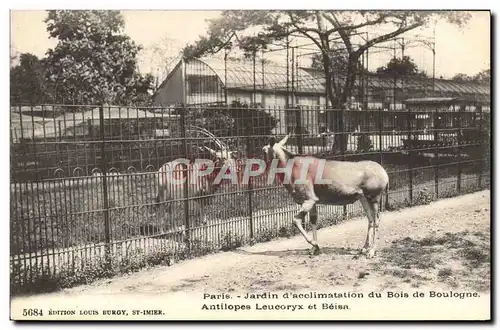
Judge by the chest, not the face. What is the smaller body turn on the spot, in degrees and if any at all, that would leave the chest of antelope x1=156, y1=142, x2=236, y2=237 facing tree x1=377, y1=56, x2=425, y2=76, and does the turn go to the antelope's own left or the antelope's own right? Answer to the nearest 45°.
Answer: approximately 45° to the antelope's own left

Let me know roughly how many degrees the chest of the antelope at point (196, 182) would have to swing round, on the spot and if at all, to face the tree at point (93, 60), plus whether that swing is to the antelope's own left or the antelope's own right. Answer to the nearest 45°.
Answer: approximately 135° to the antelope's own left

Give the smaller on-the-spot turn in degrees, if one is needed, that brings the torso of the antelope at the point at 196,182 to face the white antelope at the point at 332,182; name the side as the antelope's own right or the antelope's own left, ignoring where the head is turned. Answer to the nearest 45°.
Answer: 0° — it already faces it

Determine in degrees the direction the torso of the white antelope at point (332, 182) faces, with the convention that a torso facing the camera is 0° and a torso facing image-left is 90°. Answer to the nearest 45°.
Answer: approximately 90°

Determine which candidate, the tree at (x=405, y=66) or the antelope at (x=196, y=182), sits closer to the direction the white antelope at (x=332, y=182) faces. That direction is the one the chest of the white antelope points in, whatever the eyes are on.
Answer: the antelope

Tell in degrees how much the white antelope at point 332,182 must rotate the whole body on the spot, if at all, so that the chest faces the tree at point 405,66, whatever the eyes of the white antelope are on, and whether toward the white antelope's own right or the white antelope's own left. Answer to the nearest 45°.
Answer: approximately 90° to the white antelope's own right

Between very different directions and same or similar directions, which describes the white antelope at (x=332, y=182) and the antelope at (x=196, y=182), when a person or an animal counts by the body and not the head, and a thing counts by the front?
very different directions

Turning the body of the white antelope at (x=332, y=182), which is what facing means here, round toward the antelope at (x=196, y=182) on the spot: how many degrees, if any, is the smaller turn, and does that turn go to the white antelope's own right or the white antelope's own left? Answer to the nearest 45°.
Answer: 0° — it already faces it

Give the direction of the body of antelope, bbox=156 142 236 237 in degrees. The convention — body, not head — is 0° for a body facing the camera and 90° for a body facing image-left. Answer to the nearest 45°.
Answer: approximately 270°

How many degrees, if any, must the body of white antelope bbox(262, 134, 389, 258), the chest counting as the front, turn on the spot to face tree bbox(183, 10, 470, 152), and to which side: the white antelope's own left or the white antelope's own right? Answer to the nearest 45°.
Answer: approximately 90° to the white antelope's own right

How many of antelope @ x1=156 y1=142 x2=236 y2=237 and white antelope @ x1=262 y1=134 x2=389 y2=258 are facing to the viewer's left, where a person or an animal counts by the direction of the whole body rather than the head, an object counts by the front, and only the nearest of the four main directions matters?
1
